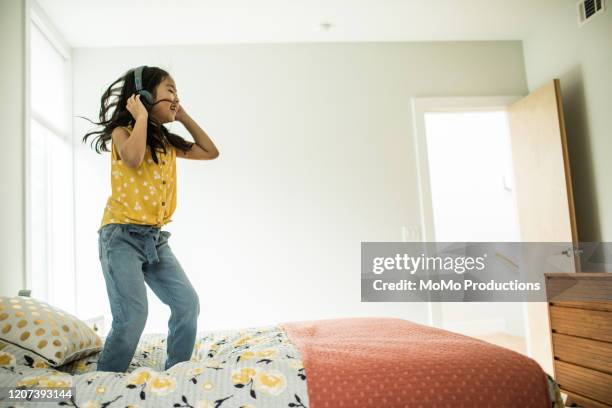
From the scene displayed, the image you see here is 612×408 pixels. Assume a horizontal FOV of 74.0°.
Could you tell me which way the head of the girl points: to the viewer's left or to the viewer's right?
to the viewer's right

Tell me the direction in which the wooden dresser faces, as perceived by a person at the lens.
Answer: facing the viewer and to the left of the viewer

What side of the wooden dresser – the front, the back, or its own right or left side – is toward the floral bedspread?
front

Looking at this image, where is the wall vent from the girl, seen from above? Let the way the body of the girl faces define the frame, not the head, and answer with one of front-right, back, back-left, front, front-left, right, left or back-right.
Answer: front-left

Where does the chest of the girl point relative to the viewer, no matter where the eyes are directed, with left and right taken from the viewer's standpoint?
facing the viewer and to the right of the viewer

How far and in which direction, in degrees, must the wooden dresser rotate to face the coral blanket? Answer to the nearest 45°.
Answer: approximately 45° to its left

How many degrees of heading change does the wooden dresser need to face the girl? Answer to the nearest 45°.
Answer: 0° — it already faces them

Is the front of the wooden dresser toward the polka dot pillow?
yes

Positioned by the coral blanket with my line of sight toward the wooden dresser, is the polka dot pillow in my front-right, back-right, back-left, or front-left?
back-left

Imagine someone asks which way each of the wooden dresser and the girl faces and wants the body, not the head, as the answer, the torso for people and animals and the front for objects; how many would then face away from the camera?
0

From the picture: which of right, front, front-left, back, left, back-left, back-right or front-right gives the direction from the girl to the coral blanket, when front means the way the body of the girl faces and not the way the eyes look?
front
